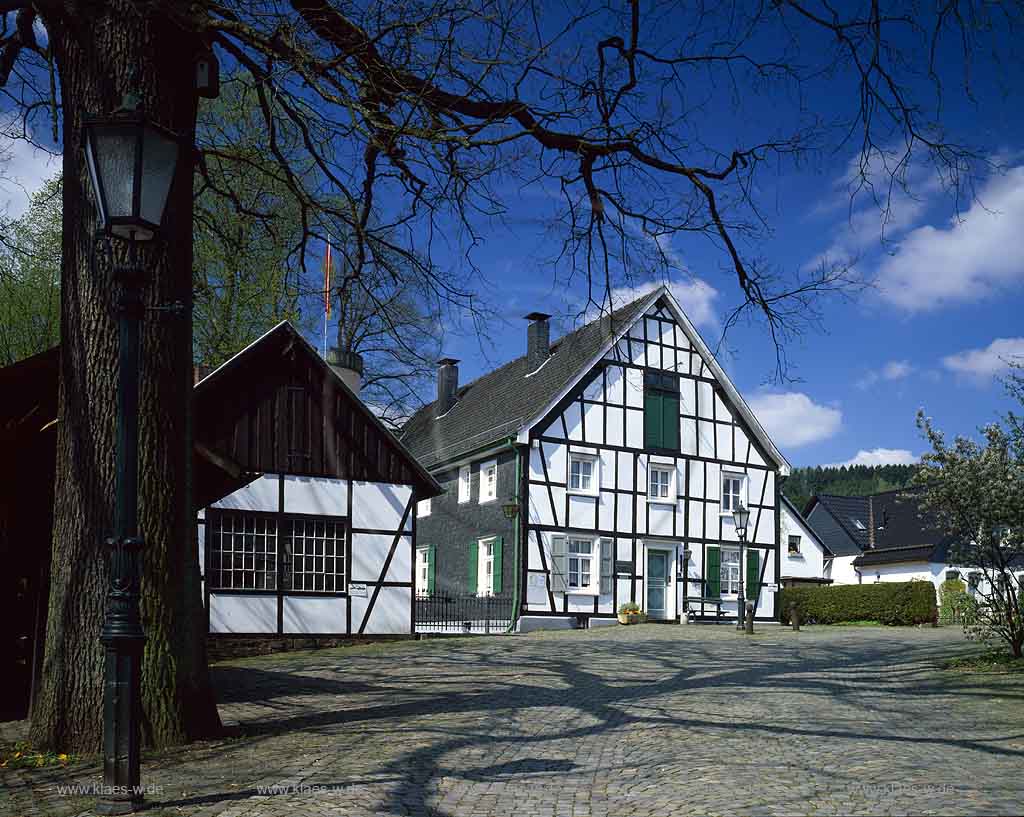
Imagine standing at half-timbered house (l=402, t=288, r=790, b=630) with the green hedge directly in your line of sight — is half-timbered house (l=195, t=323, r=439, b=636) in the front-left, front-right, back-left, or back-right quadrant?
back-right

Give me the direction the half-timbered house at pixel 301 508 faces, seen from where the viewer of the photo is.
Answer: facing the viewer

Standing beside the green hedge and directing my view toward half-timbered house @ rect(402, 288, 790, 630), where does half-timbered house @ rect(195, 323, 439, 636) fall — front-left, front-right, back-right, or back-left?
front-left

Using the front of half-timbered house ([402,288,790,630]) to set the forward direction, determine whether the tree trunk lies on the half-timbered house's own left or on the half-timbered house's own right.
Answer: on the half-timbered house's own right

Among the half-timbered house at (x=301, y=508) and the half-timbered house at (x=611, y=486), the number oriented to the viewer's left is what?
0

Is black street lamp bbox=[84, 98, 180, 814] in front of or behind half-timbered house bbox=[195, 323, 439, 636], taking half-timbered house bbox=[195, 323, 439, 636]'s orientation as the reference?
in front

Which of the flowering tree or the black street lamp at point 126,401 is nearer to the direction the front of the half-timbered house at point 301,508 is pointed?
the black street lamp

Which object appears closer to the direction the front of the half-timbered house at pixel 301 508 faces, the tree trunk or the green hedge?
the tree trunk

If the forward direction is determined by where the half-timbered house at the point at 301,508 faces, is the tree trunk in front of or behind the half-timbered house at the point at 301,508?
in front

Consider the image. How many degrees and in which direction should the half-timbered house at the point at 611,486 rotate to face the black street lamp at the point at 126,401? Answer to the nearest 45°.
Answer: approximately 45° to its right

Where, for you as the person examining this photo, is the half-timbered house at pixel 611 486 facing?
facing the viewer and to the right of the viewer
